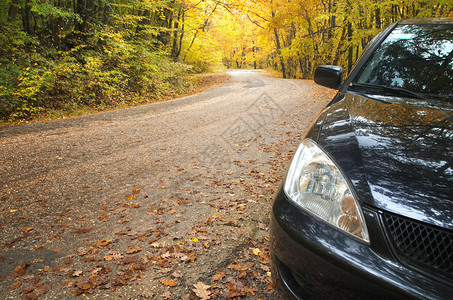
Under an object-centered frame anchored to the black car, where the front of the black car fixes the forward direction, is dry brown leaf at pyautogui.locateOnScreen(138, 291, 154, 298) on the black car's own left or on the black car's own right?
on the black car's own right

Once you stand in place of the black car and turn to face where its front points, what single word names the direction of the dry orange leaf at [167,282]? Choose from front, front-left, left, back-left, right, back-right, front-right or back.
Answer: right

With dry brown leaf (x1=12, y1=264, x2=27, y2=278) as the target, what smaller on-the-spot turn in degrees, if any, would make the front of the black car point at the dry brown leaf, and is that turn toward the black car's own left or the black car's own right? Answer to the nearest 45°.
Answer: approximately 90° to the black car's own right

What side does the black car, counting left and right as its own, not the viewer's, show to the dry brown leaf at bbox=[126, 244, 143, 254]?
right

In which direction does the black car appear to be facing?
toward the camera
